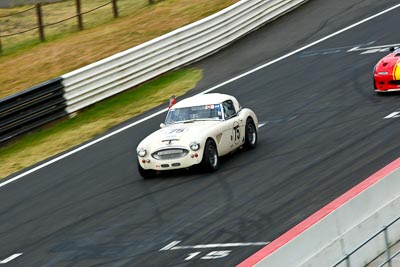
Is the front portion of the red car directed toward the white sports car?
yes

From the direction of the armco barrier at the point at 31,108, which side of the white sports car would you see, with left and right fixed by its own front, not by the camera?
right

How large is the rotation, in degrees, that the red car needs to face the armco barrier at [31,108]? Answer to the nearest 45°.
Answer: approximately 45° to its right

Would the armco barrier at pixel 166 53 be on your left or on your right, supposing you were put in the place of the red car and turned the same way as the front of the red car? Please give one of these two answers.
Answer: on your right

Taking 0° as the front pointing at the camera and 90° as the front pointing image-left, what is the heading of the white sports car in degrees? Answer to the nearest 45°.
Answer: approximately 45°

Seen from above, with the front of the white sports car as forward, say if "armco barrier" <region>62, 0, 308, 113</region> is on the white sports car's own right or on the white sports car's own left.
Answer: on the white sports car's own right

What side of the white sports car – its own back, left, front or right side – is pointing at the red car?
back

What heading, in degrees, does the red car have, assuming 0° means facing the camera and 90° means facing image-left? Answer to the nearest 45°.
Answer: approximately 45°

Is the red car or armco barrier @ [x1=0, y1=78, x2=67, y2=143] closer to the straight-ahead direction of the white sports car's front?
the armco barrier
